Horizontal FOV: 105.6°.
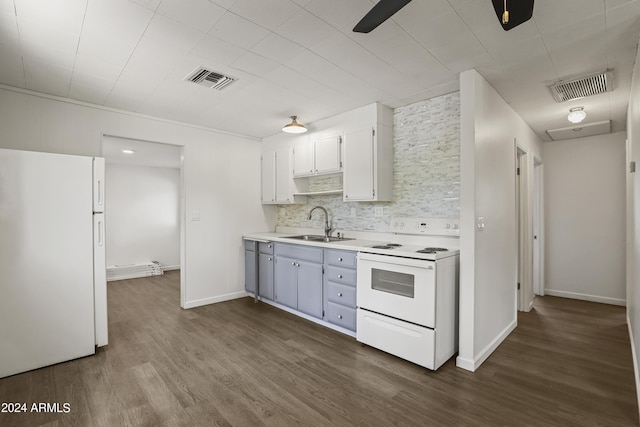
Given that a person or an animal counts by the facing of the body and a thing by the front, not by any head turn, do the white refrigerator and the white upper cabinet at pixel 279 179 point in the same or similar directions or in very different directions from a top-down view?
very different directions

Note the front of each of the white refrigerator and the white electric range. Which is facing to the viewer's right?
the white refrigerator

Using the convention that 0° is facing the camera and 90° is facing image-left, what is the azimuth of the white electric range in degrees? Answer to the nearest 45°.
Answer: approximately 45°

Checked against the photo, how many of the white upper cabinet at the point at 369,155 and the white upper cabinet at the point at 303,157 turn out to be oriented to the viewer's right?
0

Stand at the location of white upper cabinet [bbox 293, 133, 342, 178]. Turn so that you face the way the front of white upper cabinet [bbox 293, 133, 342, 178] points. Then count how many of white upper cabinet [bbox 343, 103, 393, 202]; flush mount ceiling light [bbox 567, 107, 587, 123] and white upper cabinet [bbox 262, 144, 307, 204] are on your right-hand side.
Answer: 1

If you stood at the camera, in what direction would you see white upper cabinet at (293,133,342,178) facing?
facing the viewer and to the left of the viewer

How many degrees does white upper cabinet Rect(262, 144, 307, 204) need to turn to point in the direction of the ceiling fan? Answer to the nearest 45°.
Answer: approximately 45° to its left

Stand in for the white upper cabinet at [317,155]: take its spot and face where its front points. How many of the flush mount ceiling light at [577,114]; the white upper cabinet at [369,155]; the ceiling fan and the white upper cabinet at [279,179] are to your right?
1

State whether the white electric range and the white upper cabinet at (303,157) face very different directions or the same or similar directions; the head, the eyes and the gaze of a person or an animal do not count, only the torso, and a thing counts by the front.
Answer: same or similar directions

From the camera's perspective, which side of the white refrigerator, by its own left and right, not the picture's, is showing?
right

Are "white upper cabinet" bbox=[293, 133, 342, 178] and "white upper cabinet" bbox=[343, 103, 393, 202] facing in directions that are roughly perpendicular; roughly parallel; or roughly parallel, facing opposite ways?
roughly parallel
